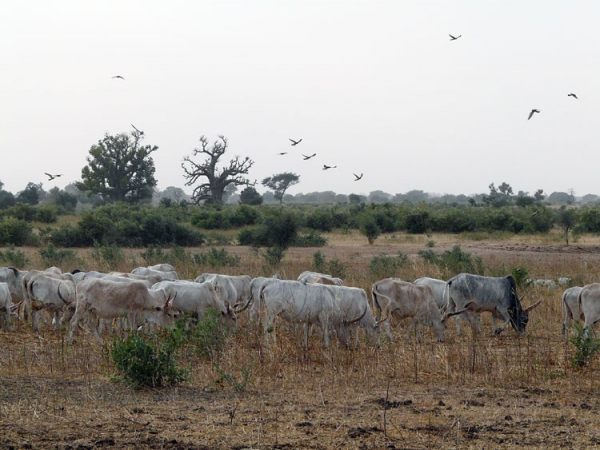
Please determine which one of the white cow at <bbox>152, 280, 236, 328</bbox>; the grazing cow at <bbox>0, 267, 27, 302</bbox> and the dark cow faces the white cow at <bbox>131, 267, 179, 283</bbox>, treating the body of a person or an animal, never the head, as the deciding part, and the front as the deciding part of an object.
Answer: the grazing cow

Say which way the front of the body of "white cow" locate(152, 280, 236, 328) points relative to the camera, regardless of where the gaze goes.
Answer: to the viewer's right

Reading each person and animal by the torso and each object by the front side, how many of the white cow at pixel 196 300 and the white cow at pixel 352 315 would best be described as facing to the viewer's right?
2

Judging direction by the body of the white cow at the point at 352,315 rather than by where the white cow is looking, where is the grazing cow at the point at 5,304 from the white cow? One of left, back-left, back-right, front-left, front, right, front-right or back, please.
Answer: back

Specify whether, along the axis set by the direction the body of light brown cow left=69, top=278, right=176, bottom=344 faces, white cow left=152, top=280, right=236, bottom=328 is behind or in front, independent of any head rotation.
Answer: in front

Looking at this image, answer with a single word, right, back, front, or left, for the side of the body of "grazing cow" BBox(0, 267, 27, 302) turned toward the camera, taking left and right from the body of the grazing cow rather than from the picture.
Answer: right

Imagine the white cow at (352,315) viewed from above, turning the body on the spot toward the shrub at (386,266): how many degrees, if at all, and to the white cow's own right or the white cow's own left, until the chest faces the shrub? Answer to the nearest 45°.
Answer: approximately 90° to the white cow's own left

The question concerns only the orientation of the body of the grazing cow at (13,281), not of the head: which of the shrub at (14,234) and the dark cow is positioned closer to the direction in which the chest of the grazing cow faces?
the dark cow

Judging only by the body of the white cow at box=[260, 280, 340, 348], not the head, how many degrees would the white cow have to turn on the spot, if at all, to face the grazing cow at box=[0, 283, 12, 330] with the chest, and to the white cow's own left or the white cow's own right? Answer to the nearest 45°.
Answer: approximately 180°

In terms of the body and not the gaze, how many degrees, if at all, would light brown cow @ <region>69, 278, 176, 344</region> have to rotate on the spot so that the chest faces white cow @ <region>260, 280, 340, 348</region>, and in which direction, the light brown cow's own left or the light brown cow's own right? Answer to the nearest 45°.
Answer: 0° — it already faces it

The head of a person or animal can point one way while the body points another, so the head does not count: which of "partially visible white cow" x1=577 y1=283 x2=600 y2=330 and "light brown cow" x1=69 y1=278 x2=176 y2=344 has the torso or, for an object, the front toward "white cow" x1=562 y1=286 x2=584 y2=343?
"light brown cow" x1=69 y1=278 x2=176 y2=344

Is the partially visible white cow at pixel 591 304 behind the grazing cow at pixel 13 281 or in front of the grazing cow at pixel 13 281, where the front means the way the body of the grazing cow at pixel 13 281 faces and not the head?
in front

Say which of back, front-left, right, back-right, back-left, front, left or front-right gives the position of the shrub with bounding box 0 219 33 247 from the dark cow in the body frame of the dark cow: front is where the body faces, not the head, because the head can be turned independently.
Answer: back-left

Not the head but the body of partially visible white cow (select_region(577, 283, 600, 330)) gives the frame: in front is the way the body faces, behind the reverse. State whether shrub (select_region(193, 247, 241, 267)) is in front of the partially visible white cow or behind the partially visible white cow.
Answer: behind

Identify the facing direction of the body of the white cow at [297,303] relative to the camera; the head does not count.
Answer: to the viewer's right

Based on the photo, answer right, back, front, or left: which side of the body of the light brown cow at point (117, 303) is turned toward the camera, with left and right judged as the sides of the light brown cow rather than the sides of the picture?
right

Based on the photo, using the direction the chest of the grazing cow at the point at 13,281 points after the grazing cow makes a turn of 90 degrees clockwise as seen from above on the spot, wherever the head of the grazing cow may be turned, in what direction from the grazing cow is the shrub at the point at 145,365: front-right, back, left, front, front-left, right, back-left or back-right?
front

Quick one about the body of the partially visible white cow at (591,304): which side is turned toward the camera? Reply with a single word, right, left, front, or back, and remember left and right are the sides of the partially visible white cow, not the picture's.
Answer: right
